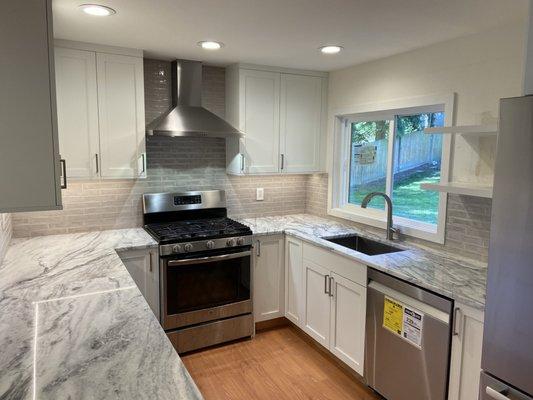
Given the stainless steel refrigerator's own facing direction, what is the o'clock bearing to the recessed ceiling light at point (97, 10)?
The recessed ceiling light is roughly at 1 o'clock from the stainless steel refrigerator.

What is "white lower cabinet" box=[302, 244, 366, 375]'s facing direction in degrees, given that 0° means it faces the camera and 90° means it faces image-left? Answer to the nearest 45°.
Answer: approximately 45°

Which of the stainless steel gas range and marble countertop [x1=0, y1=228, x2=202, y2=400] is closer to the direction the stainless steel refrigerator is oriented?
the marble countertop

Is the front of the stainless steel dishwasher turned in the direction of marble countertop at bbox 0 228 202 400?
yes

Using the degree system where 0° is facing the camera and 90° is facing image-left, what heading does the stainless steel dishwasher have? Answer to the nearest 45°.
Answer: approximately 45°
